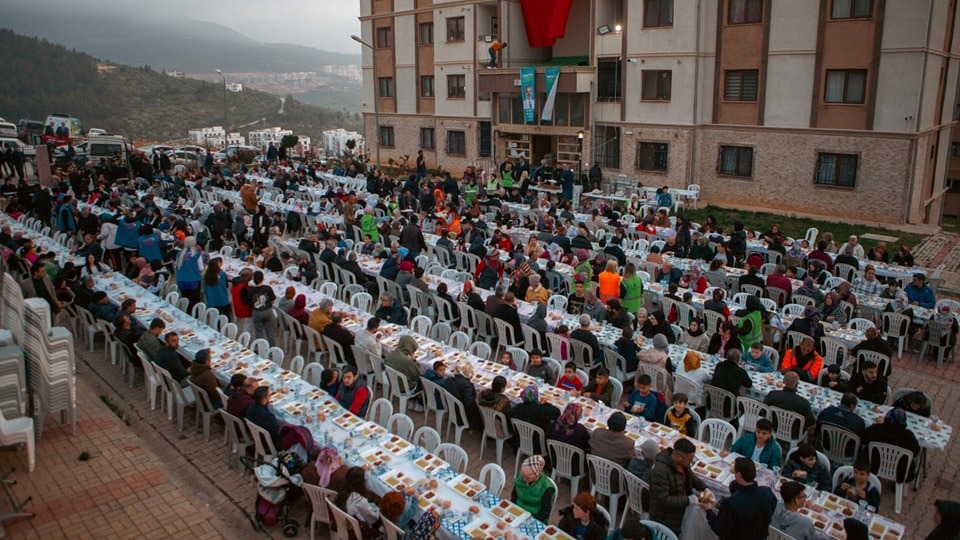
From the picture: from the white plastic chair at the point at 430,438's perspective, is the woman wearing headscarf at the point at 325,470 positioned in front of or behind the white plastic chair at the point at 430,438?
in front

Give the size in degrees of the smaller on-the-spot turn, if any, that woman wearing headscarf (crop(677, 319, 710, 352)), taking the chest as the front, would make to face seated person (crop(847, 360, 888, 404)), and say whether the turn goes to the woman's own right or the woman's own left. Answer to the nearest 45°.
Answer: approximately 90° to the woman's own left

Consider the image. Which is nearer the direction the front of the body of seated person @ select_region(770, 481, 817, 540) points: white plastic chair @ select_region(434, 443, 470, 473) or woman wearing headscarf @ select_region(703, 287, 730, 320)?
the woman wearing headscarf

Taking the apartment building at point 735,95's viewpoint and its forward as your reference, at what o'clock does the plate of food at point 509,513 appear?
The plate of food is roughly at 11 o'clock from the apartment building.

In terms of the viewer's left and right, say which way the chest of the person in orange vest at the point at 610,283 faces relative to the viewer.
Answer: facing away from the viewer

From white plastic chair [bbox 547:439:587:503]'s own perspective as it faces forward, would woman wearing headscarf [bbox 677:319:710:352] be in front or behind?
in front

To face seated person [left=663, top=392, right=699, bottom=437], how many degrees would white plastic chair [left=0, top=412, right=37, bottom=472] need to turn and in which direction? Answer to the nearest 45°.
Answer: approximately 45° to its right

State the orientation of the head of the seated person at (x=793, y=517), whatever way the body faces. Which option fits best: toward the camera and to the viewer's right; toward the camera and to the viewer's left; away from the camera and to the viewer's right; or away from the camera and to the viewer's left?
away from the camera and to the viewer's right

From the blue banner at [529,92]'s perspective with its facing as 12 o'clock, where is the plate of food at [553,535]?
The plate of food is roughly at 12 o'clock from the blue banner.

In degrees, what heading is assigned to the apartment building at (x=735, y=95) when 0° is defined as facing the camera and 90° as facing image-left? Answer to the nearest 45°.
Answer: approximately 45°

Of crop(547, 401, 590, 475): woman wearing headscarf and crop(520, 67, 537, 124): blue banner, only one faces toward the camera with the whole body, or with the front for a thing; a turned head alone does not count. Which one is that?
the blue banner

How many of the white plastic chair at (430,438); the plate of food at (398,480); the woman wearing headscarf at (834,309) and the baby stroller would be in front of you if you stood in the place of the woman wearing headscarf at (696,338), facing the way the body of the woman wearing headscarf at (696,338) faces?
3

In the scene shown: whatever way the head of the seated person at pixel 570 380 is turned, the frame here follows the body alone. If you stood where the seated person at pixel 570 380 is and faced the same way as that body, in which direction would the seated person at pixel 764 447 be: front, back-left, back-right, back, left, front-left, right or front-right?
left
